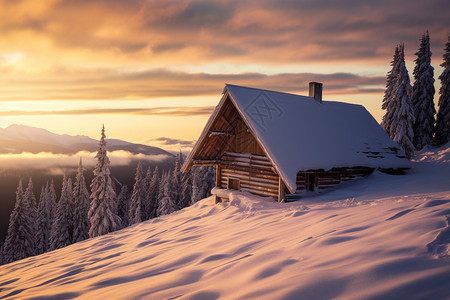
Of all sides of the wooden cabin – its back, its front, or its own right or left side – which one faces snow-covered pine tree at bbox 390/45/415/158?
back

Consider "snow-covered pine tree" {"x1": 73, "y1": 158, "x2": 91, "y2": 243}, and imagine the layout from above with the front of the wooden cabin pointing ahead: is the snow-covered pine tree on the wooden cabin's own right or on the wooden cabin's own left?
on the wooden cabin's own right

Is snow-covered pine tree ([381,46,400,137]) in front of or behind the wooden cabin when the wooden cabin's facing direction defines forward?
behind

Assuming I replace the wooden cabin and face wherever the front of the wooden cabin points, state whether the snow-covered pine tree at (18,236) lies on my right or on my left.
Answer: on my right

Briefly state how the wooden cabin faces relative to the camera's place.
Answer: facing the viewer and to the left of the viewer

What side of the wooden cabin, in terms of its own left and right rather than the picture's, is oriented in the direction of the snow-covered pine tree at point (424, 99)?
back

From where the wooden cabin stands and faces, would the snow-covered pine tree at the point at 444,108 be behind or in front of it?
behind
